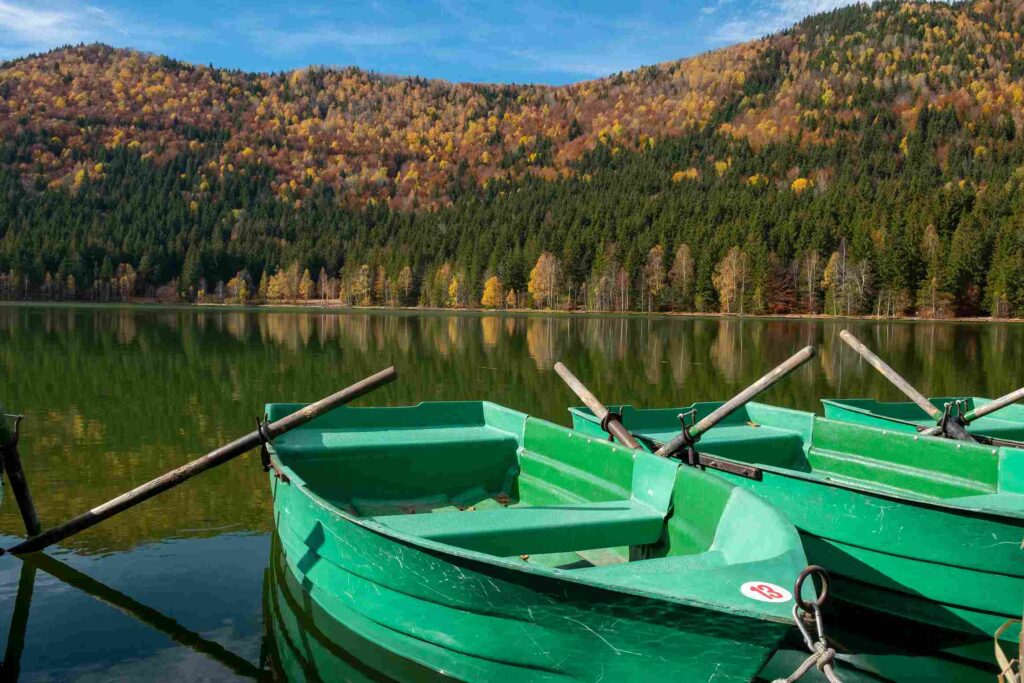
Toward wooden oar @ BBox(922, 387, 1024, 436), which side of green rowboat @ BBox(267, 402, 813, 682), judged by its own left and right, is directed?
left

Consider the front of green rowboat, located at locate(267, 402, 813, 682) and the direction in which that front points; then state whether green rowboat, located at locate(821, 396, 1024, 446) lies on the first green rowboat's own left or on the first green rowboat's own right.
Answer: on the first green rowboat's own left

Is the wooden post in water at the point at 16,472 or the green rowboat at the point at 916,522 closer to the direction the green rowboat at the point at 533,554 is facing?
the green rowboat

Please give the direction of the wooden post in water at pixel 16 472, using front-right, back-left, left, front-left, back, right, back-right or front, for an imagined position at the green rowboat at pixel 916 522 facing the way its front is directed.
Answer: back-right

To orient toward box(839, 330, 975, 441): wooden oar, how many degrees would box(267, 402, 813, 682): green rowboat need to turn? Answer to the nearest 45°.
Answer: approximately 90° to its left

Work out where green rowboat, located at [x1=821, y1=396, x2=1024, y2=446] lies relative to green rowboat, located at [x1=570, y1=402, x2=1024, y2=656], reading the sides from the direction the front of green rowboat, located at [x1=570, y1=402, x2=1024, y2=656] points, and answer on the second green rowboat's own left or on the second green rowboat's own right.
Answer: on the second green rowboat's own left

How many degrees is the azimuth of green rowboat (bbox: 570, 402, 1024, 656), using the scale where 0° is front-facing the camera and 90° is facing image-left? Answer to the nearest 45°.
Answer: approximately 315°

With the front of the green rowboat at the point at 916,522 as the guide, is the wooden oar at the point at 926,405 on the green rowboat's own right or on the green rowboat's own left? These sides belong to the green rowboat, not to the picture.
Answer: on the green rowboat's own left
